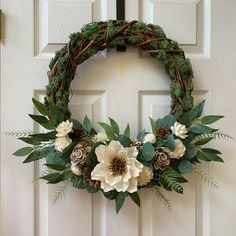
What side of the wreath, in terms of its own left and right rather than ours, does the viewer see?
front
